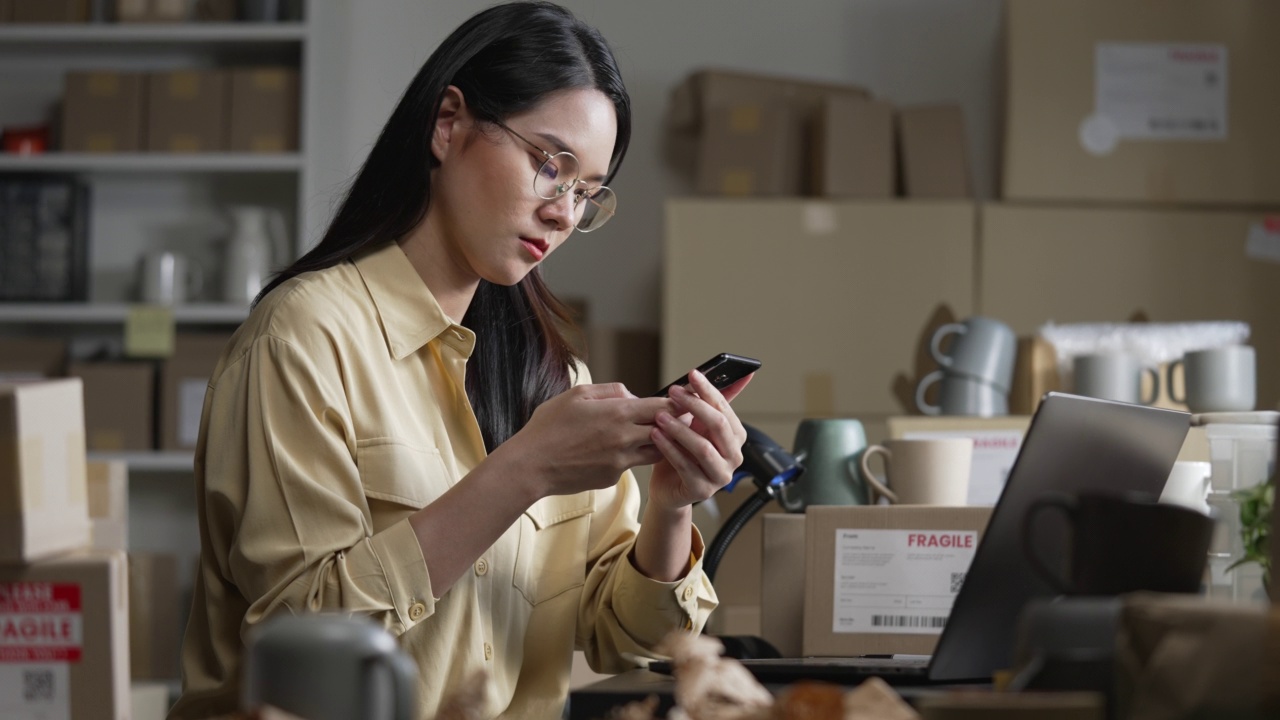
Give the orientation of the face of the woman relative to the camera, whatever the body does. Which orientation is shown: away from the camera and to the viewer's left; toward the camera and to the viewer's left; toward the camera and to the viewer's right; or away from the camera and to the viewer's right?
toward the camera and to the viewer's right

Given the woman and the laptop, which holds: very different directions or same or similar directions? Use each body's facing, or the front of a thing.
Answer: very different directions

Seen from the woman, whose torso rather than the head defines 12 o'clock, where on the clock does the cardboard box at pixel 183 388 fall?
The cardboard box is roughly at 7 o'clock from the woman.

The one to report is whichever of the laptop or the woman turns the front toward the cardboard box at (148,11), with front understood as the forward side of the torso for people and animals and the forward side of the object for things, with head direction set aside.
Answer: the laptop

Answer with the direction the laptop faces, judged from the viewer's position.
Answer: facing away from the viewer and to the left of the viewer

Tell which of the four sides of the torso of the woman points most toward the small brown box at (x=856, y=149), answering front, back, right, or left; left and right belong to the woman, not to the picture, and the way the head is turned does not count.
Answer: left

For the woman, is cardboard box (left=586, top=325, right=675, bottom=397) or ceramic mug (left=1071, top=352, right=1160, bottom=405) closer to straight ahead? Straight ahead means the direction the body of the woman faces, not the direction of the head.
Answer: the ceramic mug

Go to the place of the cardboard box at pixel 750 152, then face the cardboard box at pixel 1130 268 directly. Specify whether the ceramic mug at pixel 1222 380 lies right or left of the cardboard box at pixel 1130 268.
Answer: right

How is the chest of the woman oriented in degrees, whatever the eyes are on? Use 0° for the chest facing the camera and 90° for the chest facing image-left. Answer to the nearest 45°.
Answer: approximately 315°

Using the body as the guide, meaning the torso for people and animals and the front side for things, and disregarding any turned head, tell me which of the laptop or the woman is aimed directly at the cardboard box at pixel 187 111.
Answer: the laptop

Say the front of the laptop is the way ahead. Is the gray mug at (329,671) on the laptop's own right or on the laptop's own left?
on the laptop's own left
